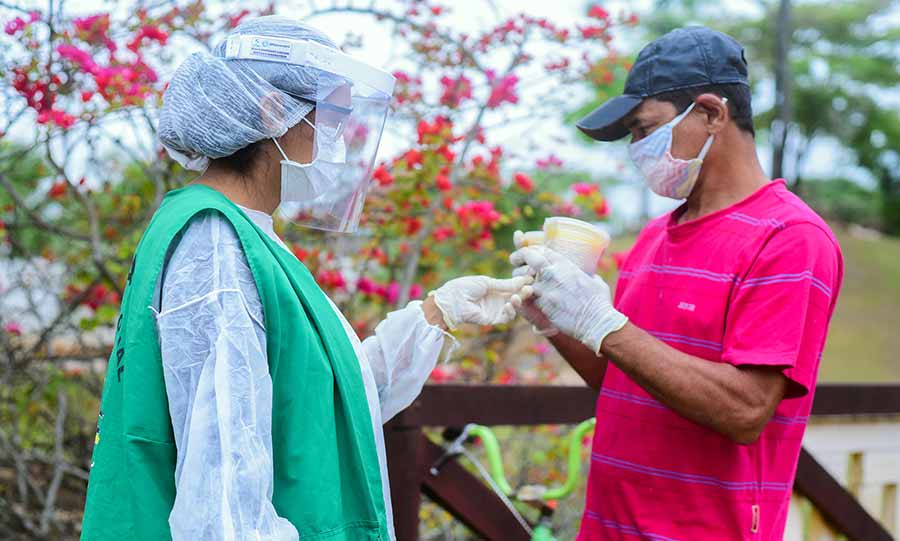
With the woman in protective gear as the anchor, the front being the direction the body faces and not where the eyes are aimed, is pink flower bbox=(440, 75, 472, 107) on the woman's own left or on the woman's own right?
on the woman's own left

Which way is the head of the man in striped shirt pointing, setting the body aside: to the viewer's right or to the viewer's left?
to the viewer's left

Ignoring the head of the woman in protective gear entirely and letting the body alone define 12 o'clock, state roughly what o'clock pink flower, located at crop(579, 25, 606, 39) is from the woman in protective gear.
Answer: The pink flower is roughly at 10 o'clock from the woman in protective gear.

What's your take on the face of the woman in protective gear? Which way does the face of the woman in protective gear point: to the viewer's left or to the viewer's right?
to the viewer's right

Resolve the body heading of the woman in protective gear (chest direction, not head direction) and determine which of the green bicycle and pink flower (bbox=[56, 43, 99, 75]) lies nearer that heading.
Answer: the green bicycle

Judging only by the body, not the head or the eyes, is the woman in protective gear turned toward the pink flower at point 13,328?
no

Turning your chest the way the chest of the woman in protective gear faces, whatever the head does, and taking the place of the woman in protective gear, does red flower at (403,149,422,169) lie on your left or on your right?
on your left

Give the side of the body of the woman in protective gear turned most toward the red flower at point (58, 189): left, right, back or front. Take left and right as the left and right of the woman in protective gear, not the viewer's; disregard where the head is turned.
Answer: left

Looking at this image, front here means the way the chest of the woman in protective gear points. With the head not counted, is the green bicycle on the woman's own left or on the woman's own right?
on the woman's own left

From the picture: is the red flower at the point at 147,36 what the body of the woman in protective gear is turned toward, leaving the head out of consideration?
no

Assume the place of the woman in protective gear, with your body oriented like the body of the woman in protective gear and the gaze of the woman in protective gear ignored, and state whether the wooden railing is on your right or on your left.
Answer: on your left

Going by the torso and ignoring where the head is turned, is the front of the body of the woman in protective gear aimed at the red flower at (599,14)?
no

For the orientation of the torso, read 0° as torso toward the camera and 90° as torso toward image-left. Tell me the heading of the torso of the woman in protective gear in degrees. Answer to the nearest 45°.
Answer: approximately 270°

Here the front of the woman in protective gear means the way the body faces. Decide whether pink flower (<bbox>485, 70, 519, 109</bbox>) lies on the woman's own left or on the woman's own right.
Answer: on the woman's own left
